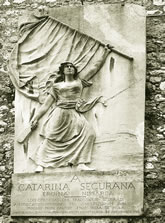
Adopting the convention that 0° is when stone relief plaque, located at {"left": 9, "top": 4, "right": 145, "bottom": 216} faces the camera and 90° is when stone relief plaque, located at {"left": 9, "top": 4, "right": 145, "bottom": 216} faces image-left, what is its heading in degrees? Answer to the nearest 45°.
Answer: approximately 0°
